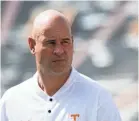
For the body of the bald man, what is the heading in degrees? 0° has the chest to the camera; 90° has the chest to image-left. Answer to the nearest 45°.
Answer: approximately 0°
